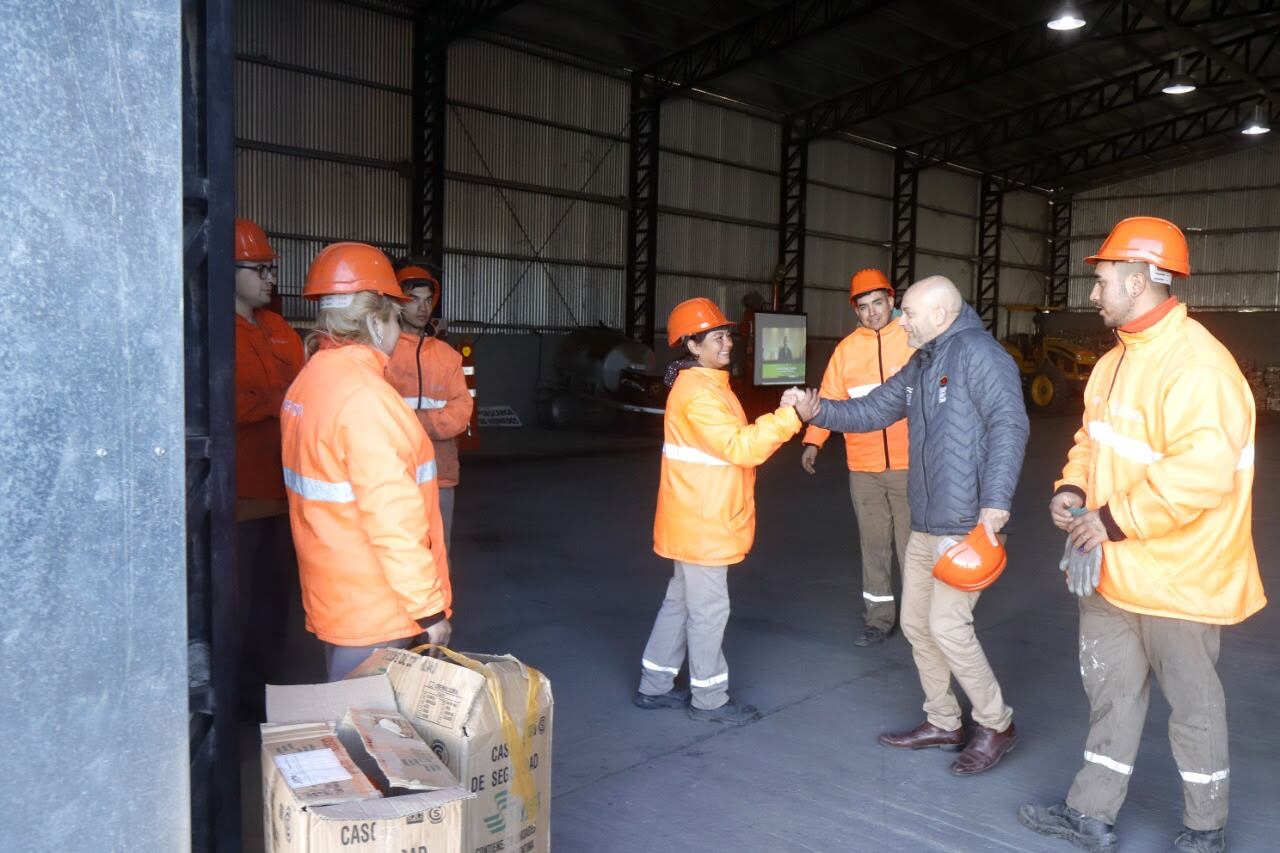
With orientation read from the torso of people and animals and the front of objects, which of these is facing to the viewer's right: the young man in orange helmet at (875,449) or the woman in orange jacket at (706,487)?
the woman in orange jacket

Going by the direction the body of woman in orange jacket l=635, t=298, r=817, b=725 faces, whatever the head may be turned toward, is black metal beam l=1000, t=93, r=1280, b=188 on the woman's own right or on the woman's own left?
on the woman's own left

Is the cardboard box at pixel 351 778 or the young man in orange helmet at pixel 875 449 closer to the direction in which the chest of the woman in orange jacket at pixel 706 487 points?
the young man in orange helmet

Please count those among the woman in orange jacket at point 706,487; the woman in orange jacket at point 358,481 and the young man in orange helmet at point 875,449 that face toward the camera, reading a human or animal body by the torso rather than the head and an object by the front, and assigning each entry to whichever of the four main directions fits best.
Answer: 1

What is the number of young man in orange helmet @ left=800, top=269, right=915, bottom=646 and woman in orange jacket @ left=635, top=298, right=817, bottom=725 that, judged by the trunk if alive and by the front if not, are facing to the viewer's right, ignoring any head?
1

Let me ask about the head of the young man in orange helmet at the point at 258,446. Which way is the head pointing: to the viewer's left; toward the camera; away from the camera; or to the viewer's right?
to the viewer's right

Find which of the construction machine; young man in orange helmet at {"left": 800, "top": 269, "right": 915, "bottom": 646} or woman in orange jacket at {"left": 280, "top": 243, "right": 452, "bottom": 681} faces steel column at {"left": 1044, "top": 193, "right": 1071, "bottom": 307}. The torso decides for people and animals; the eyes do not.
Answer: the woman in orange jacket

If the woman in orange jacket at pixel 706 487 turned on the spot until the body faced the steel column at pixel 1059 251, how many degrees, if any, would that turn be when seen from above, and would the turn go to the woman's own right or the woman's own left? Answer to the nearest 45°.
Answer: approximately 90° to the woman's own left

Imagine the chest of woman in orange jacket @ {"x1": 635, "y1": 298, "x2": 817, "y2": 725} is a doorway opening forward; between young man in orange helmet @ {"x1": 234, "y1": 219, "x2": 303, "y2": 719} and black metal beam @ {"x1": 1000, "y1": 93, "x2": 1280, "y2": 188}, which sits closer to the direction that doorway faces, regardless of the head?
the black metal beam

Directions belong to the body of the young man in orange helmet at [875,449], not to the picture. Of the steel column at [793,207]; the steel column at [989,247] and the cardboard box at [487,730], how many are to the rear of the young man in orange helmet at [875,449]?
2

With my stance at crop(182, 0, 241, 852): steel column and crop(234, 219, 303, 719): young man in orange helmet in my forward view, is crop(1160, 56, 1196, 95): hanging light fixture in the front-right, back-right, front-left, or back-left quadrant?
front-right

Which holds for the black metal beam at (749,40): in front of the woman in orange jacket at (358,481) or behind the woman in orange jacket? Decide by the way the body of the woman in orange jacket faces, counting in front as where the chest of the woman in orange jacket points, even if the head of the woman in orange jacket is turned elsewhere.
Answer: in front

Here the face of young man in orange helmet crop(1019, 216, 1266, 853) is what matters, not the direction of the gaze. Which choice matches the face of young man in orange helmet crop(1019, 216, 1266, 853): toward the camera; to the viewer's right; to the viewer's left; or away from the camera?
to the viewer's left

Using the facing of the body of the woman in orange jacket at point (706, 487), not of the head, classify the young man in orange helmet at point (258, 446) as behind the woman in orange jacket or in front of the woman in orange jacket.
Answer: behind

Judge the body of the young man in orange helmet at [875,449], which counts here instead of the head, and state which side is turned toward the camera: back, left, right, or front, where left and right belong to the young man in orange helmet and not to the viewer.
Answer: front

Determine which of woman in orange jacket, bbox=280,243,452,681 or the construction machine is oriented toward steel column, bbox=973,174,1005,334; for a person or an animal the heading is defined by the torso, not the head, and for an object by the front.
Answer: the woman in orange jacket

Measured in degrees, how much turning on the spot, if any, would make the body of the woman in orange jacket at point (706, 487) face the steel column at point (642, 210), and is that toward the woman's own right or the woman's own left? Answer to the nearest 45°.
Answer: approximately 90° to the woman's own left

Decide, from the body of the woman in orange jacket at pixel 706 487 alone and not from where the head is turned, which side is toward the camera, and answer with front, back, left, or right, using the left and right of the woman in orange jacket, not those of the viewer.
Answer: right
